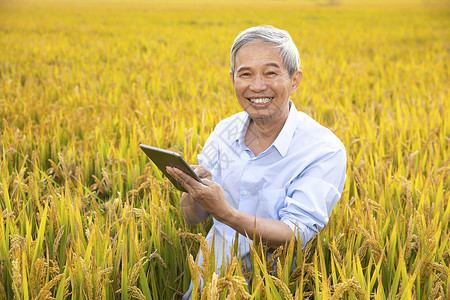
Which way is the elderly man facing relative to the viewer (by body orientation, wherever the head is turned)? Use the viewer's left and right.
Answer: facing the viewer and to the left of the viewer
